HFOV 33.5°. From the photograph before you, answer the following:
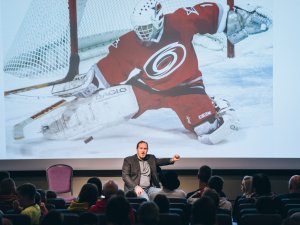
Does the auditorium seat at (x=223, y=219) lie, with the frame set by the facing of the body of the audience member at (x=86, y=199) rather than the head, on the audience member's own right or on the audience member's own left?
on the audience member's own right

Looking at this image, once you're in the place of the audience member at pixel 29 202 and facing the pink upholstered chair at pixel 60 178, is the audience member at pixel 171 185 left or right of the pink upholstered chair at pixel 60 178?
right

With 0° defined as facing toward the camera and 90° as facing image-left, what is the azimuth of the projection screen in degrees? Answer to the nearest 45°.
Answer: approximately 0°

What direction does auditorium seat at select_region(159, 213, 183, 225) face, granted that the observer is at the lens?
facing away from the viewer

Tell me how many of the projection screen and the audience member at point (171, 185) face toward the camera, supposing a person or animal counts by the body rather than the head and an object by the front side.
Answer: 1

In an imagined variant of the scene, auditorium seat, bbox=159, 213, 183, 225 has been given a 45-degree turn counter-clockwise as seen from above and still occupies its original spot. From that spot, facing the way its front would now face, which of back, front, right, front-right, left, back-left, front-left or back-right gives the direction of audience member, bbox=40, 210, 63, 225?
left

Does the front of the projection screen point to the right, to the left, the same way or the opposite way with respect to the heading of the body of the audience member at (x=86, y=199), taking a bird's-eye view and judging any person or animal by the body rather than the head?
the opposite way

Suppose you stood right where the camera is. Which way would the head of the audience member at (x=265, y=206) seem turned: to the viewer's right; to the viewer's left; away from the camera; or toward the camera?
away from the camera

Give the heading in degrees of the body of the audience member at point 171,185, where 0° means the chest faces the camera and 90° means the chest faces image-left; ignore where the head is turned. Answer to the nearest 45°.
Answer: approximately 180°

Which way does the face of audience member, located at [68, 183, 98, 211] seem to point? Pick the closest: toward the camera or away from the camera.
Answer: away from the camera

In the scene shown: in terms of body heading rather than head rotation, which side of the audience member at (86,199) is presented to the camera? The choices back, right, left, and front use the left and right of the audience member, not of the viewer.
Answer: back
